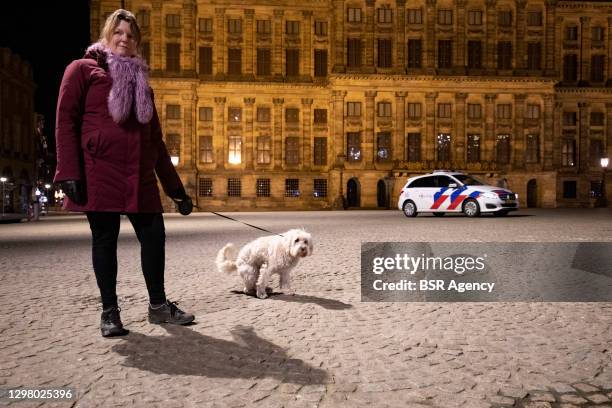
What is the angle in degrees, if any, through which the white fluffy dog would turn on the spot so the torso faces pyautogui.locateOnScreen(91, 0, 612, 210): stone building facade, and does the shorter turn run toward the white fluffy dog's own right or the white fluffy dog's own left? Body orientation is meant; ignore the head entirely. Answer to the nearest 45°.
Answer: approximately 90° to the white fluffy dog's own left

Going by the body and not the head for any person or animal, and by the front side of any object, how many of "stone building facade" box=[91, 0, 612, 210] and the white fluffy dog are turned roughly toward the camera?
1

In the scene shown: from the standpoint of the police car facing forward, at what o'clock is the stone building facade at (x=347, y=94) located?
The stone building facade is roughly at 7 o'clock from the police car.

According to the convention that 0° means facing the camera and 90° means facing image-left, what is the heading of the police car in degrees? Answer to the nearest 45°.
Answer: approximately 315°

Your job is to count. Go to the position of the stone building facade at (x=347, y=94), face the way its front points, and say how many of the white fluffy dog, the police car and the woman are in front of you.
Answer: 3

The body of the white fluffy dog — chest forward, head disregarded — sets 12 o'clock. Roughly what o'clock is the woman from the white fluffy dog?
The woman is roughly at 4 o'clock from the white fluffy dog.

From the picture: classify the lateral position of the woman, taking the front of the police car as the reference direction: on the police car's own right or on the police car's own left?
on the police car's own right

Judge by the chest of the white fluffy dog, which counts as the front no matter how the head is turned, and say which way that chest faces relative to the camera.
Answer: to the viewer's right
